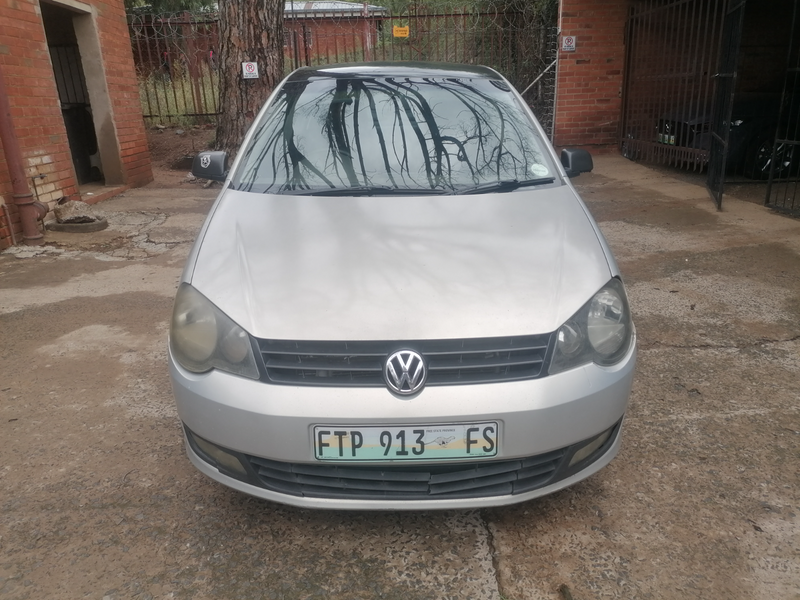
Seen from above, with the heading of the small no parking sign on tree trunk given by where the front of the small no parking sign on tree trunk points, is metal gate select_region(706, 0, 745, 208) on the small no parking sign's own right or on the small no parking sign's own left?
on the small no parking sign's own left

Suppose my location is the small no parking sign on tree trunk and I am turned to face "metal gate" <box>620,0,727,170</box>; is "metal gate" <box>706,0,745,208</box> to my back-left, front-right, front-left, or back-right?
front-right

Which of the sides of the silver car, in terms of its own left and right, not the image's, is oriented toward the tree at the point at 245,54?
back

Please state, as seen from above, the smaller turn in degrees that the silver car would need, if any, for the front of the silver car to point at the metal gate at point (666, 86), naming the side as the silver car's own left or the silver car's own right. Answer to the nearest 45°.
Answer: approximately 135° to the silver car's own left

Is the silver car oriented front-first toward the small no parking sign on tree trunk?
no

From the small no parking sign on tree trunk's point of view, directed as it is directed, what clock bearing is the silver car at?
The silver car is roughly at 12 o'clock from the small no parking sign on tree trunk.

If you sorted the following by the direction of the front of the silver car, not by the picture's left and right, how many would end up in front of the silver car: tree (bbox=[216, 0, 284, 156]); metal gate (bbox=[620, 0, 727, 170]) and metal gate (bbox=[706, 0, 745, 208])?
0

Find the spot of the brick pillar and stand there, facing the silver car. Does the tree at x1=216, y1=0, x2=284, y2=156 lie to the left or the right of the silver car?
right

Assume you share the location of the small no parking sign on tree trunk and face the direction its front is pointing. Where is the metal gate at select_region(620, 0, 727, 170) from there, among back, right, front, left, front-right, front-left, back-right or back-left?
left

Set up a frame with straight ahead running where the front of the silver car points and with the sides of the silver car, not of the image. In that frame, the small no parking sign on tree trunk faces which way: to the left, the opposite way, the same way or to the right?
the same way

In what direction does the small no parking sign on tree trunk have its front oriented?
toward the camera

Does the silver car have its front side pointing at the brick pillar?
no

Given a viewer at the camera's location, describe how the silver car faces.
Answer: facing the viewer

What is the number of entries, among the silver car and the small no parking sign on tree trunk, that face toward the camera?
2
